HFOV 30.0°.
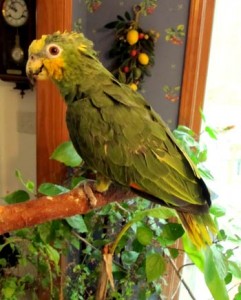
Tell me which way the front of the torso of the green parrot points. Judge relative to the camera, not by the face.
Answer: to the viewer's left

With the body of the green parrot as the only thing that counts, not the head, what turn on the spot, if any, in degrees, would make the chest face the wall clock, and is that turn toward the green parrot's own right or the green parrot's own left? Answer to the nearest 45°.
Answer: approximately 45° to the green parrot's own right
